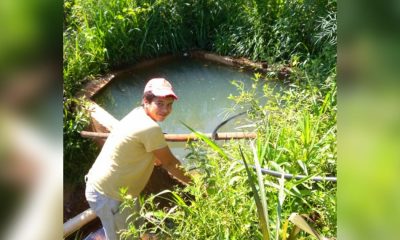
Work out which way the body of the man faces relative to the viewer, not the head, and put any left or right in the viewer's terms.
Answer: facing to the right of the viewer
